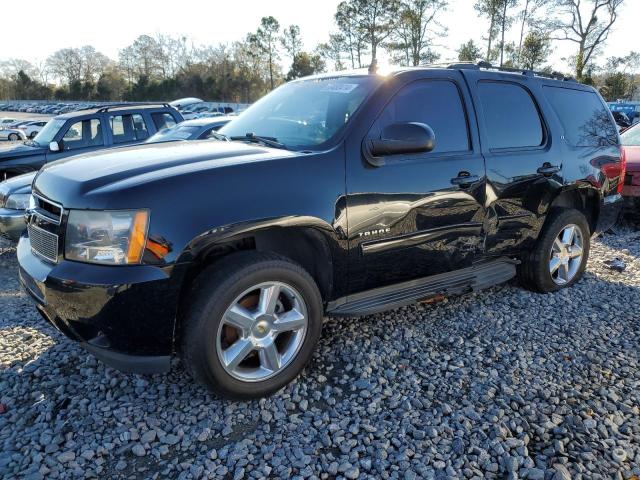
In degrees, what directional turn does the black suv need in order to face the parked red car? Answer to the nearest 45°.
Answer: approximately 180°

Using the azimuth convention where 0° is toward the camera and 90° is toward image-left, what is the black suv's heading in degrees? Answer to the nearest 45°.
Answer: approximately 45°

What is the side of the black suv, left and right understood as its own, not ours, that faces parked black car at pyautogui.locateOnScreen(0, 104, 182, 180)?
right

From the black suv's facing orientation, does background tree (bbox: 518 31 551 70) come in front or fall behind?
behind

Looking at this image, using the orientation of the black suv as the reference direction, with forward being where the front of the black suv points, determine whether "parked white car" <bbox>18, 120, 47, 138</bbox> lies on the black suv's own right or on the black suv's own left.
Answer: on the black suv's own right

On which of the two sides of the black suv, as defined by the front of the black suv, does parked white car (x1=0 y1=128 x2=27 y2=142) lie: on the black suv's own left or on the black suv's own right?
on the black suv's own right

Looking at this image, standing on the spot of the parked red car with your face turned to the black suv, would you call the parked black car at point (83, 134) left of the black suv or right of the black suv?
right
